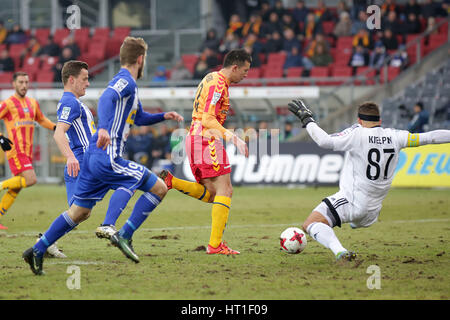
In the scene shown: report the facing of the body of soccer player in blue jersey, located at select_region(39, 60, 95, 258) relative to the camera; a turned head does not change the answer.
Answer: to the viewer's right

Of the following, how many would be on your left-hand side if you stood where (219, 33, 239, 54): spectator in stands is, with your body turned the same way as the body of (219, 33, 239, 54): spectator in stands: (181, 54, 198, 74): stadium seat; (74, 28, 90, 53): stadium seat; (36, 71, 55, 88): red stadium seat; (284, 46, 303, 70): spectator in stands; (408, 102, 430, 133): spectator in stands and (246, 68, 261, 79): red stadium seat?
3

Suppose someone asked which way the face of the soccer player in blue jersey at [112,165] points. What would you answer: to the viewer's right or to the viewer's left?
to the viewer's right

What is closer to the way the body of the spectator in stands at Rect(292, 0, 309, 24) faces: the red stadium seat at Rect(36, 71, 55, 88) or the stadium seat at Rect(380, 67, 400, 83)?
the stadium seat

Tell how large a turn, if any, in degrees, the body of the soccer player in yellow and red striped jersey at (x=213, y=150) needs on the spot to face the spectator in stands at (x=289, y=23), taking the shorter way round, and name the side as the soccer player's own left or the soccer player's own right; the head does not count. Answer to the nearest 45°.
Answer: approximately 90° to the soccer player's own left

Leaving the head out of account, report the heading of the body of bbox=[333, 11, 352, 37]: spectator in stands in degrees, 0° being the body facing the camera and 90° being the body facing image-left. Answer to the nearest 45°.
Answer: approximately 0°

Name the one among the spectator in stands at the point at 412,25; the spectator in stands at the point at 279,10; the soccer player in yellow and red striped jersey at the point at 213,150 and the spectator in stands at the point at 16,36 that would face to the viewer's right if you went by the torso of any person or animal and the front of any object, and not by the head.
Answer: the soccer player in yellow and red striped jersey

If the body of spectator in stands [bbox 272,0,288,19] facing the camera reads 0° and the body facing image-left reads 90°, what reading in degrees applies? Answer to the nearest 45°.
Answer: approximately 0°

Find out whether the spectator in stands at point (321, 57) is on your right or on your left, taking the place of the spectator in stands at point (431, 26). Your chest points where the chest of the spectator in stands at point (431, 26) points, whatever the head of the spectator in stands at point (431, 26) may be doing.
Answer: on your right

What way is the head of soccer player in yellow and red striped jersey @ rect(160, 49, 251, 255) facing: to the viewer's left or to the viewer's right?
to the viewer's right

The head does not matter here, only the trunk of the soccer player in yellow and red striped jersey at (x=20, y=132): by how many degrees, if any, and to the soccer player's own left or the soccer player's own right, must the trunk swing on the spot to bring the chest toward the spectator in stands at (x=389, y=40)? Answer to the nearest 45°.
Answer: approximately 90° to the soccer player's own left

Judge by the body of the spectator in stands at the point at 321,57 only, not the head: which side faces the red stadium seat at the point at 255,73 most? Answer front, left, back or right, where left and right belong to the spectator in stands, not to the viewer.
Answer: right

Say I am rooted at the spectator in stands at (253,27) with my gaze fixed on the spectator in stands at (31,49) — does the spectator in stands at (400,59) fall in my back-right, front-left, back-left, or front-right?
back-left
